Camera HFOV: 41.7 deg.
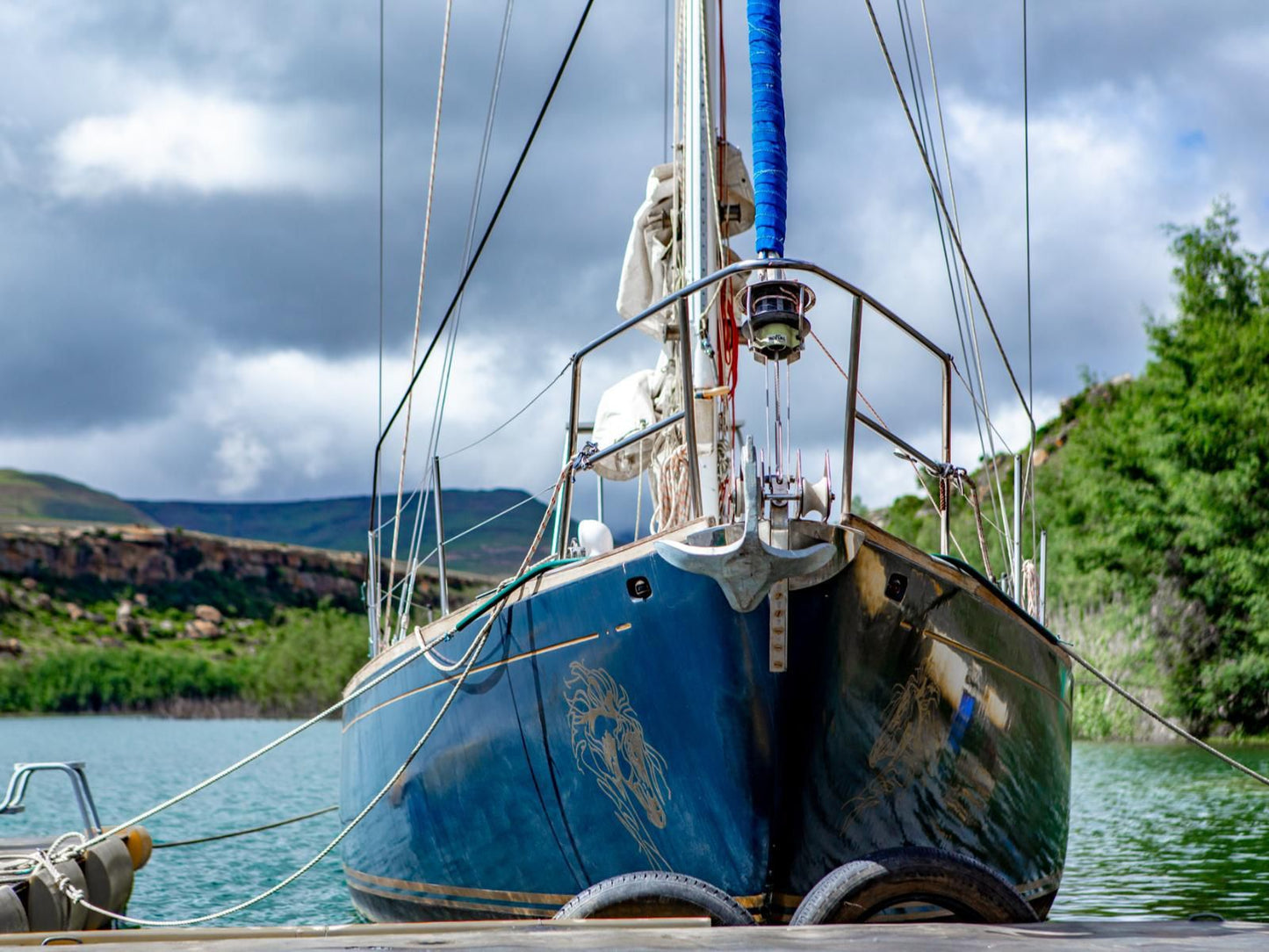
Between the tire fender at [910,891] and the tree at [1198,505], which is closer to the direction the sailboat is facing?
the tire fender

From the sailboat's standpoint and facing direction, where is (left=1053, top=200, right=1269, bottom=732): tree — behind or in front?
behind

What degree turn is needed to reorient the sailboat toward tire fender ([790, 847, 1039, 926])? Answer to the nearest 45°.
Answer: approximately 45° to its left

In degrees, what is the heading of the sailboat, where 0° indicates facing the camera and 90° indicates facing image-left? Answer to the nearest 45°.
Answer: approximately 0°
